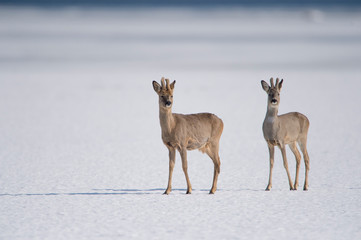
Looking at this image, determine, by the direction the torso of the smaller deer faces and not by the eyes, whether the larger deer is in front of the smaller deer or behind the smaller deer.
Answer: in front

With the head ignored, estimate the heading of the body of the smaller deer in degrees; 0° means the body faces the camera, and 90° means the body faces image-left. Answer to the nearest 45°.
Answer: approximately 45°
